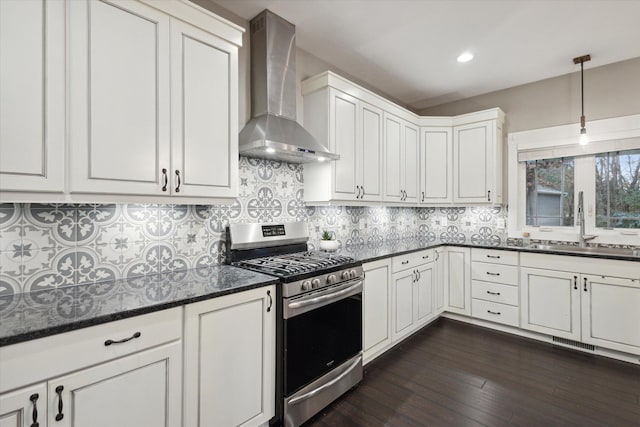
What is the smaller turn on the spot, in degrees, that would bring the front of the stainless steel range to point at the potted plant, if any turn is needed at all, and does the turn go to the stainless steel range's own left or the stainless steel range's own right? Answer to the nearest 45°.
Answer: approximately 135° to the stainless steel range's own left

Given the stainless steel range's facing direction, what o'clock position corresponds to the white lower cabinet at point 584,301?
The white lower cabinet is roughly at 10 o'clock from the stainless steel range.

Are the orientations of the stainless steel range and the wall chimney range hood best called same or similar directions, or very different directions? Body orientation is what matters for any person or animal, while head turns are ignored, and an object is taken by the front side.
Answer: same or similar directions

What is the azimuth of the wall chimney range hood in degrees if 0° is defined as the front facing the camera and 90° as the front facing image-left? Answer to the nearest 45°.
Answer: approximately 315°

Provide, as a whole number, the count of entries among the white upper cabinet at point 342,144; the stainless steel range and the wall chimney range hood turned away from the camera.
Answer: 0

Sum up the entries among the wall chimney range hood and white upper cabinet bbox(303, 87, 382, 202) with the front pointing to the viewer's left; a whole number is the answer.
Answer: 0

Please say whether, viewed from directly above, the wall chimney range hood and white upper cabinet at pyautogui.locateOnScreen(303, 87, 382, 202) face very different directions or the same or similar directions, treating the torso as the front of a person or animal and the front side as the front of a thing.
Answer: same or similar directions

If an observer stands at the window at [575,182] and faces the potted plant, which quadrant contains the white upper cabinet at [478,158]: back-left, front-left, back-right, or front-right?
front-right

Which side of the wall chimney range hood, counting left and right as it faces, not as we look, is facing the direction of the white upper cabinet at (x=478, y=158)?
left

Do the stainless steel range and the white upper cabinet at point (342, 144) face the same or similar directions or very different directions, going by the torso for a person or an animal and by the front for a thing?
same or similar directions

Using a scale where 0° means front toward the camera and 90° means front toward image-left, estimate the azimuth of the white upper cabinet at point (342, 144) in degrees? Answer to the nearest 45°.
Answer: approximately 315°

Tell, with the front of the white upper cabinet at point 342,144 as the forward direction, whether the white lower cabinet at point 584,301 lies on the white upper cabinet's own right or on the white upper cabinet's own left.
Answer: on the white upper cabinet's own left

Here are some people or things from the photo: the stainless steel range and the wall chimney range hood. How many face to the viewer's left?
0

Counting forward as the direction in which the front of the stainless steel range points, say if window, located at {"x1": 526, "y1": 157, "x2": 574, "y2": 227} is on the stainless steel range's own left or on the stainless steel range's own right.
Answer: on the stainless steel range's own left

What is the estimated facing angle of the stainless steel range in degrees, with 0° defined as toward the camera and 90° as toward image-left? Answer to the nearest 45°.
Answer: approximately 315°

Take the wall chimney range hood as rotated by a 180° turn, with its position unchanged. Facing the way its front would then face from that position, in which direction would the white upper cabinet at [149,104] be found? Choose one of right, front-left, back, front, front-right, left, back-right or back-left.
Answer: left

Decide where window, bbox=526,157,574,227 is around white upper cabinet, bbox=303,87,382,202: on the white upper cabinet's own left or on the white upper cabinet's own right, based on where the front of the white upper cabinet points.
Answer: on the white upper cabinet's own left
